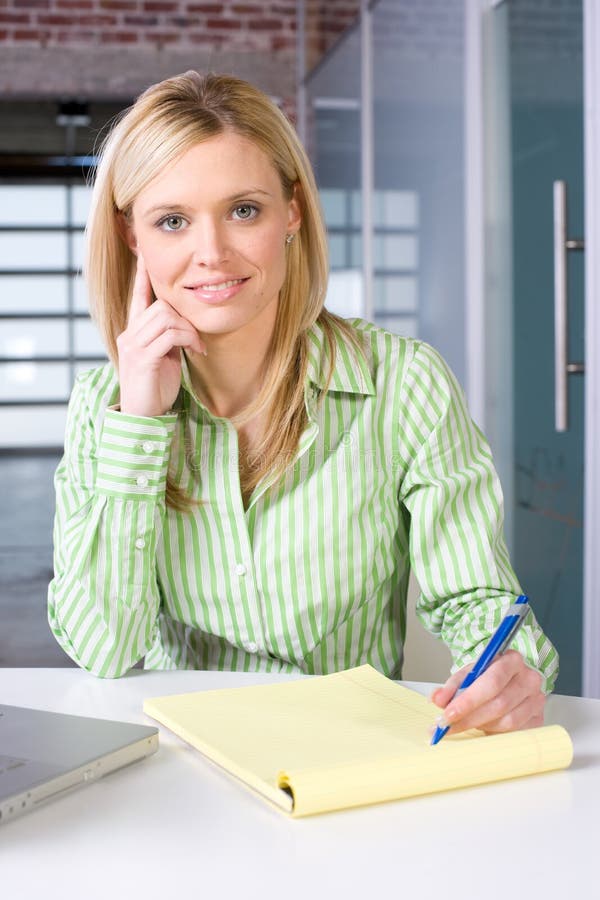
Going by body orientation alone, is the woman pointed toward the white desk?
yes

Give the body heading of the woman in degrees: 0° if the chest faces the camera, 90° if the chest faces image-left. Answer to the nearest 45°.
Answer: approximately 0°

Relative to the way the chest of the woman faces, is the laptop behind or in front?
in front

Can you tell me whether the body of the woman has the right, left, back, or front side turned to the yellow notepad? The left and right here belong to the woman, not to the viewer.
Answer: front
